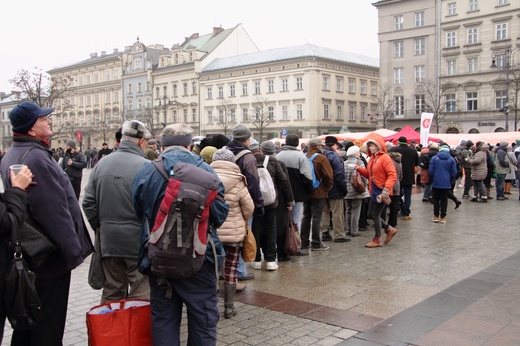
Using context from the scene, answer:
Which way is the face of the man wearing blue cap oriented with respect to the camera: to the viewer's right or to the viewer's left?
to the viewer's right

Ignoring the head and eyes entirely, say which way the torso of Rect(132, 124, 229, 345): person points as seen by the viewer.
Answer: away from the camera

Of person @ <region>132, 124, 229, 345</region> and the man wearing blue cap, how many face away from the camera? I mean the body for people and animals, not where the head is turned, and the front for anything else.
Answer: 1

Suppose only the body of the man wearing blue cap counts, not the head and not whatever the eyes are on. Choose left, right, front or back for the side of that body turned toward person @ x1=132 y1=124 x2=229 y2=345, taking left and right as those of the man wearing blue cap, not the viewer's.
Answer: front

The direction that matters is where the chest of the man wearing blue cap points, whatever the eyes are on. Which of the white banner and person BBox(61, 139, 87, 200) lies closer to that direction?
the white banner

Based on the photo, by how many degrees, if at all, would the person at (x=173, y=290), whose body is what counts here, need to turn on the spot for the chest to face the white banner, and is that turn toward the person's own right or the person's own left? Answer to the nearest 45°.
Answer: approximately 45° to the person's own right

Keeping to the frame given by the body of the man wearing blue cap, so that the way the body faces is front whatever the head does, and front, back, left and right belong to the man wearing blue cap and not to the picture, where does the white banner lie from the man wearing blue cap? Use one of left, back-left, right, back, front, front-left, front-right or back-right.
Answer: front-left

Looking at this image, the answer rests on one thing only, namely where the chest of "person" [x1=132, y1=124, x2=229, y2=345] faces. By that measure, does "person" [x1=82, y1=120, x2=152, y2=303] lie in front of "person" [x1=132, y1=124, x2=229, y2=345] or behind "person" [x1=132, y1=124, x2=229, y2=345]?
in front

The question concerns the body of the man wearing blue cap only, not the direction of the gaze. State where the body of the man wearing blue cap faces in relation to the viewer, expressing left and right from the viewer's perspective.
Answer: facing to the right of the viewer

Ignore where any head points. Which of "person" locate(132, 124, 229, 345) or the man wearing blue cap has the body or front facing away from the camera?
the person
